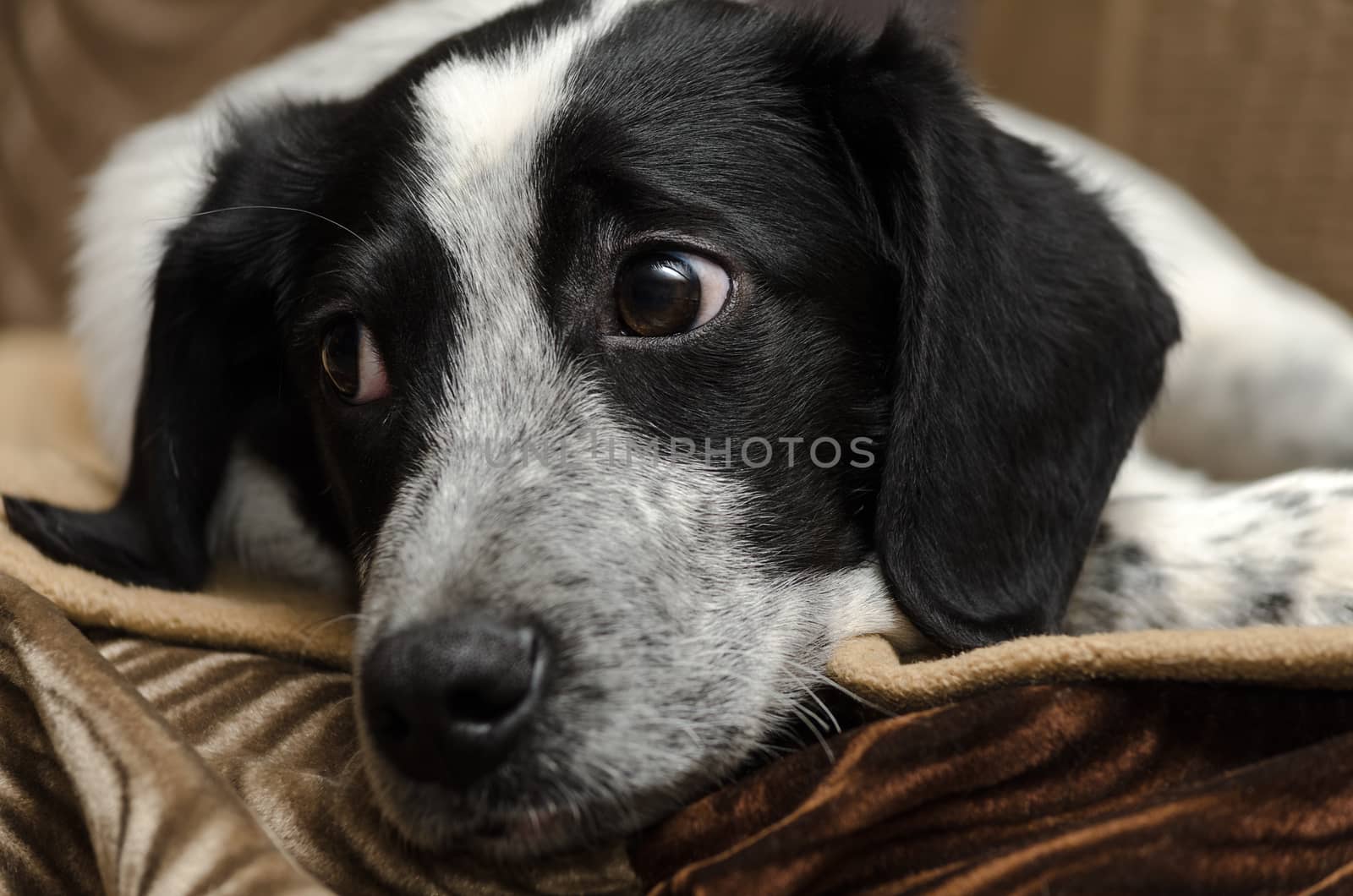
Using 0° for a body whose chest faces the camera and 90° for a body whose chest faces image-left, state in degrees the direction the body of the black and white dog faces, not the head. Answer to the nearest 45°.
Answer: approximately 45°
